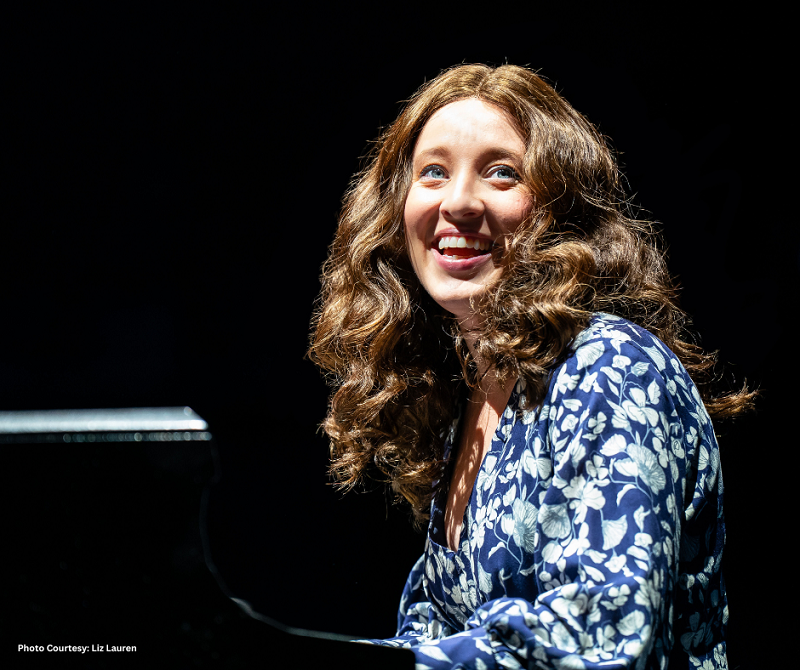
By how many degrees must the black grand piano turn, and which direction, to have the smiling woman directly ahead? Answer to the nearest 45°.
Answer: approximately 45° to its left

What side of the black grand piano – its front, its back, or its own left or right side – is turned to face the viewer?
right
